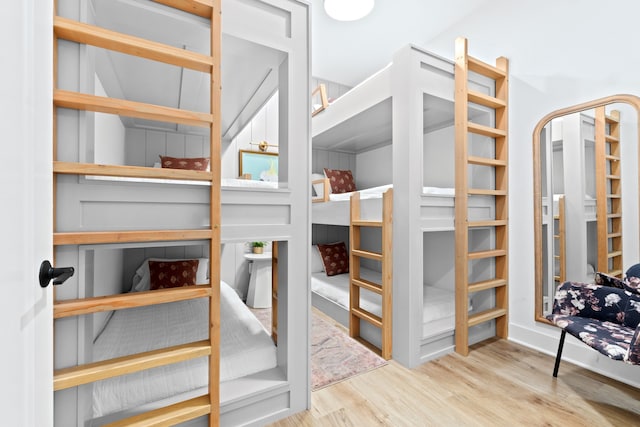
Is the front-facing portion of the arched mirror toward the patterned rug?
yes

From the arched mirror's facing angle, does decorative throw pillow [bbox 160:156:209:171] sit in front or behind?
in front

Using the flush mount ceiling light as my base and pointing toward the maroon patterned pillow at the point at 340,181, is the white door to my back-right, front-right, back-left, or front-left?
back-left

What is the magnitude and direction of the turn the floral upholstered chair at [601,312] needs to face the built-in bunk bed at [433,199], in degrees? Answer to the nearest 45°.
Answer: approximately 45° to its right

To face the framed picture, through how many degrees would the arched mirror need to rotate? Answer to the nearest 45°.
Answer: approximately 45° to its right

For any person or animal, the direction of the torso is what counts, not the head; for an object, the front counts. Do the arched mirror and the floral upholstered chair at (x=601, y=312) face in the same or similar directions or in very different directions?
same or similar directions

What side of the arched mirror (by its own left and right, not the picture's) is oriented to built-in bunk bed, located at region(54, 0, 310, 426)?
front

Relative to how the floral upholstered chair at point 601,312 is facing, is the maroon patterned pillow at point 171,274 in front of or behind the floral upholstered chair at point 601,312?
in front

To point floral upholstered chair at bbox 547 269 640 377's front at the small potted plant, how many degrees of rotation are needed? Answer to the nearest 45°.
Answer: approximately 45° to its right

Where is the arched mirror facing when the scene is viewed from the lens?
facing the viewer and to the left of the viewer

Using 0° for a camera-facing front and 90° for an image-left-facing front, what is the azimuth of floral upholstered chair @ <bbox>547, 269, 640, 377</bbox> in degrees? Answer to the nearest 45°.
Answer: approximately 45°

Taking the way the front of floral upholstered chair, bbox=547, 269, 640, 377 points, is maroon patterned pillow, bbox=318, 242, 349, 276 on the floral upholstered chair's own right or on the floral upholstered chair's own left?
on the floral upholstered chair's own right

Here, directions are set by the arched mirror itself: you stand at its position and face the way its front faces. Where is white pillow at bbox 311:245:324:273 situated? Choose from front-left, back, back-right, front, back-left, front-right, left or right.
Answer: front-right

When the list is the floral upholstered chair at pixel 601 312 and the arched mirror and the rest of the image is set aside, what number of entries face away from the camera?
0
